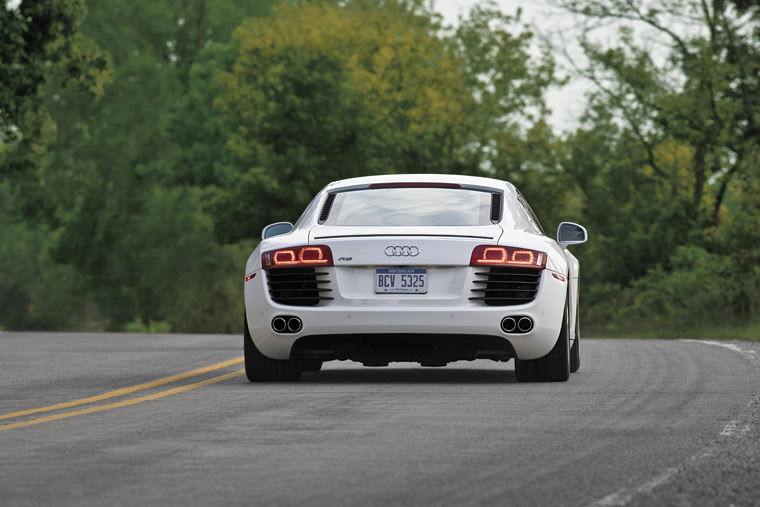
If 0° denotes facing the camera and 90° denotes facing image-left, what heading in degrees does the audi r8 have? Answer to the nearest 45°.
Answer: approximately 180°

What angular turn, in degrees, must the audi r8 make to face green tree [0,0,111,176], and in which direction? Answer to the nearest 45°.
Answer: approximately 45° to its left

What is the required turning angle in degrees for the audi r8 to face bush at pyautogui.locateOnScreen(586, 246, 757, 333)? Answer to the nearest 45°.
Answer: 0° — it already faces it

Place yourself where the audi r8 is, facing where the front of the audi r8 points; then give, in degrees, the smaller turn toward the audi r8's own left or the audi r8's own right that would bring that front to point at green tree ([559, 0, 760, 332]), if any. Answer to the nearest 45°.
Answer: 0° — it already faces it
